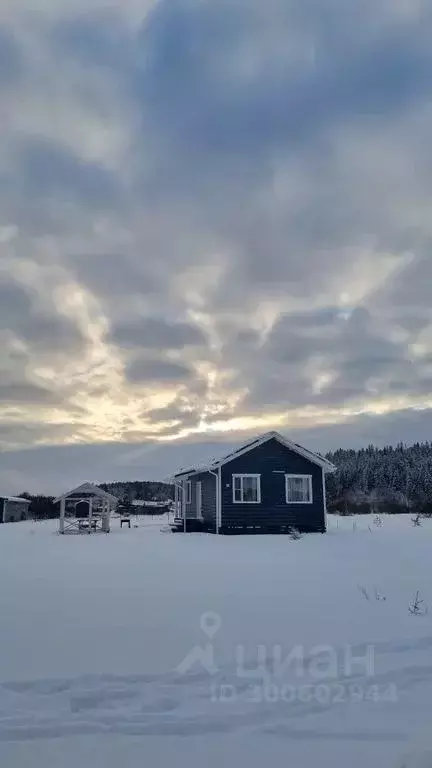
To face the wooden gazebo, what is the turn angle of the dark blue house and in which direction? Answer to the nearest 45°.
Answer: approximately 45° to its right
